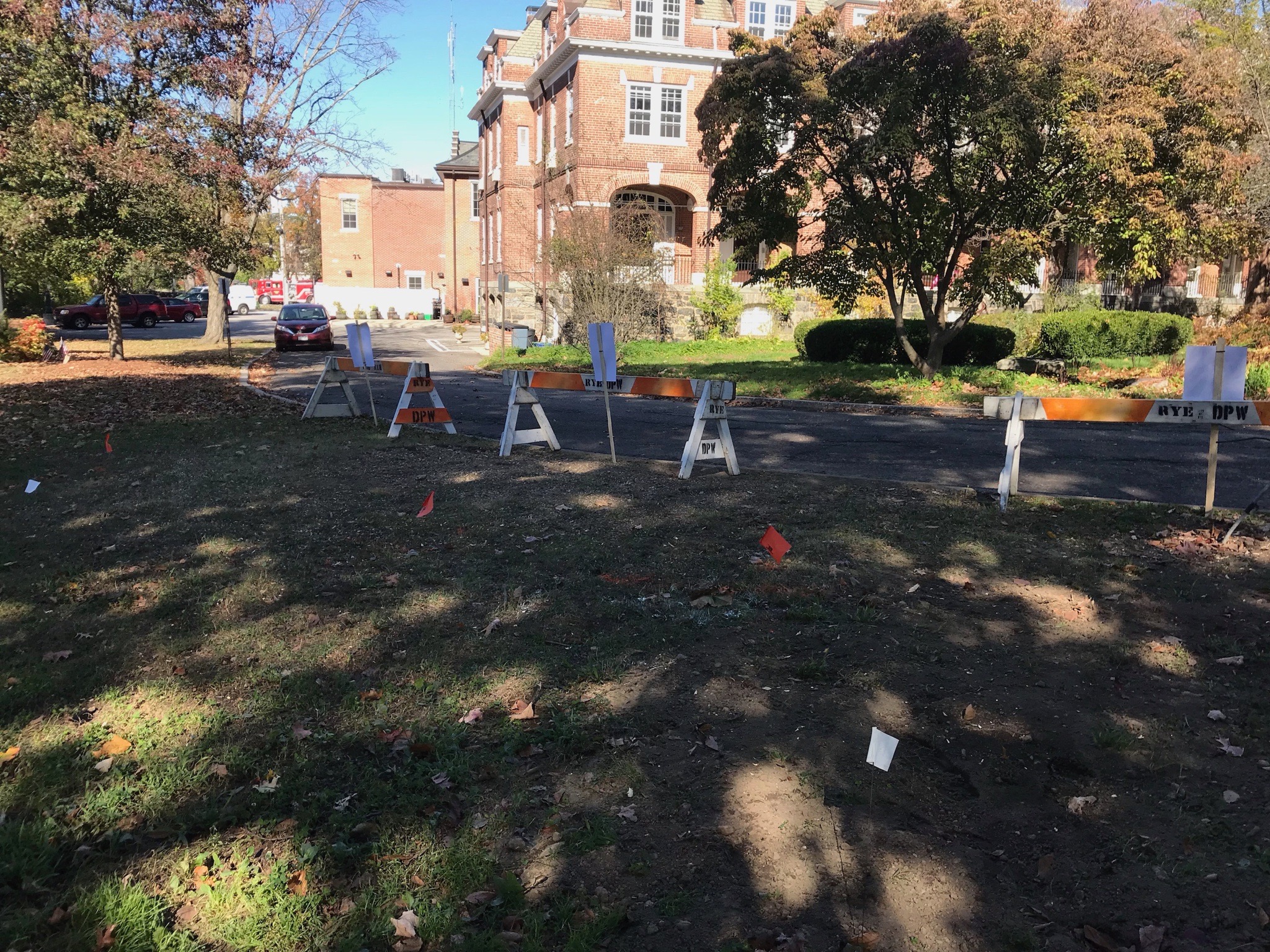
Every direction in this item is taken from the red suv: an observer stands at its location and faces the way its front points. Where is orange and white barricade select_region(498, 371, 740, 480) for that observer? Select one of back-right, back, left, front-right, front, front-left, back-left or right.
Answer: left

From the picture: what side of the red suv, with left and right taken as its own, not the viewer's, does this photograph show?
left

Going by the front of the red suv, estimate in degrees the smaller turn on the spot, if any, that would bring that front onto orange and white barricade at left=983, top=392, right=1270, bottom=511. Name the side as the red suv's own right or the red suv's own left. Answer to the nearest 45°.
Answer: approximately 90° to the red suv's own left

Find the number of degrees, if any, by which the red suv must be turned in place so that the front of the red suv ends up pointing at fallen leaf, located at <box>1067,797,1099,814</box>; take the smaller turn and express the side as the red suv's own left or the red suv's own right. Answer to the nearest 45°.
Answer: approximately 90° to the red suv's own left

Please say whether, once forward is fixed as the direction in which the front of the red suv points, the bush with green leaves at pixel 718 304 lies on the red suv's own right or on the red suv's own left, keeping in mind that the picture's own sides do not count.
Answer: on the red suv's own left

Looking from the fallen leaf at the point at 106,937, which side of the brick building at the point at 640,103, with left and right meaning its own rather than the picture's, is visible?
front

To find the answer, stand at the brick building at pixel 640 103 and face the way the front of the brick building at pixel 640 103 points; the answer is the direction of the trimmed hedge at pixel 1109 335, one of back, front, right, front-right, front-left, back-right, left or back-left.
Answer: front-left

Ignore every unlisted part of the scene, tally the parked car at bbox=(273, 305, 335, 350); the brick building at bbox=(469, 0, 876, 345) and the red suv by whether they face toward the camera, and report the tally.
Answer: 2

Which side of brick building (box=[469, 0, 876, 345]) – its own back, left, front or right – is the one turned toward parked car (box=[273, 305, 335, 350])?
right

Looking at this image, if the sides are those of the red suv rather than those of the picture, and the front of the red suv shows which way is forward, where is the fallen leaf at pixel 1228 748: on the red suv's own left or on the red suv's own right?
on the red suv's own left

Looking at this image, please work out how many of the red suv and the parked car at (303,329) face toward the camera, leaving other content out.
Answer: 1

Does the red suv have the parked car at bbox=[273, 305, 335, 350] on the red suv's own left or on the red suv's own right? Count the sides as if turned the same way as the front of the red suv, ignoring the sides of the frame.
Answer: on the red suv's own left

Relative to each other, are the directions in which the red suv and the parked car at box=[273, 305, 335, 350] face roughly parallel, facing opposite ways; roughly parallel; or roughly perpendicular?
roughly perpendicular

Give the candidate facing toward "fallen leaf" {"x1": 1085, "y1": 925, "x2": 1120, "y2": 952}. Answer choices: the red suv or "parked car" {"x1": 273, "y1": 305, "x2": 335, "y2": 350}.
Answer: the parked car

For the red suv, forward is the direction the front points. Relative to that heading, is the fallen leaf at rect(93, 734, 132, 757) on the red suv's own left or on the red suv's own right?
on the red suv's own left
